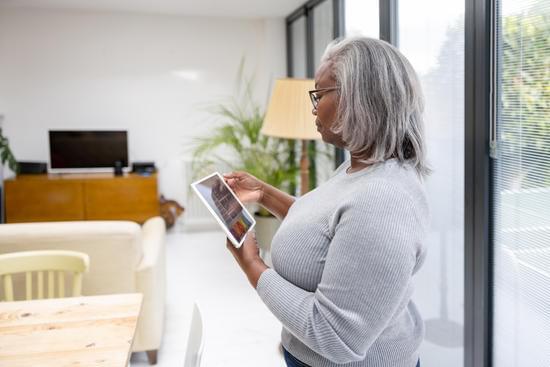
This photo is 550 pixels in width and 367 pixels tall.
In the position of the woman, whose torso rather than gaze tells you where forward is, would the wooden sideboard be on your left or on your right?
on your right

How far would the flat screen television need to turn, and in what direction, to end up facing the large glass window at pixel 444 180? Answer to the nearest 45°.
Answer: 0° — it already faces it

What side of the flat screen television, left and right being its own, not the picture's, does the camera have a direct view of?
front

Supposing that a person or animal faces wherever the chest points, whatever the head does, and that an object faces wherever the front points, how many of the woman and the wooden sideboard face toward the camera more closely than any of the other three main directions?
1

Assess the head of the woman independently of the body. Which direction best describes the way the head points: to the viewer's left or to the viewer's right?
to the viewer's left

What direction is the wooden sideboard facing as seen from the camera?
toward the camera

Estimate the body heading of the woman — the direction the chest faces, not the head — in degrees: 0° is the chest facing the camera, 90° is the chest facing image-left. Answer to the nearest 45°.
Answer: approximately 90°

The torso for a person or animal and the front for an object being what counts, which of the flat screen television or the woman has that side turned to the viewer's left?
the woman

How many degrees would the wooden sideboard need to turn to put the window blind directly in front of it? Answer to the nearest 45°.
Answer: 0° — it already faces it

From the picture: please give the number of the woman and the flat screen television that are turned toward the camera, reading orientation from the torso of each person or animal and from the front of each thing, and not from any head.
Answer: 1

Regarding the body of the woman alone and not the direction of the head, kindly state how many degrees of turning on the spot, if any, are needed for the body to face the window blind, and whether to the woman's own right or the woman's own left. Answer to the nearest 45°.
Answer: approximately 135° to the woman's own right
